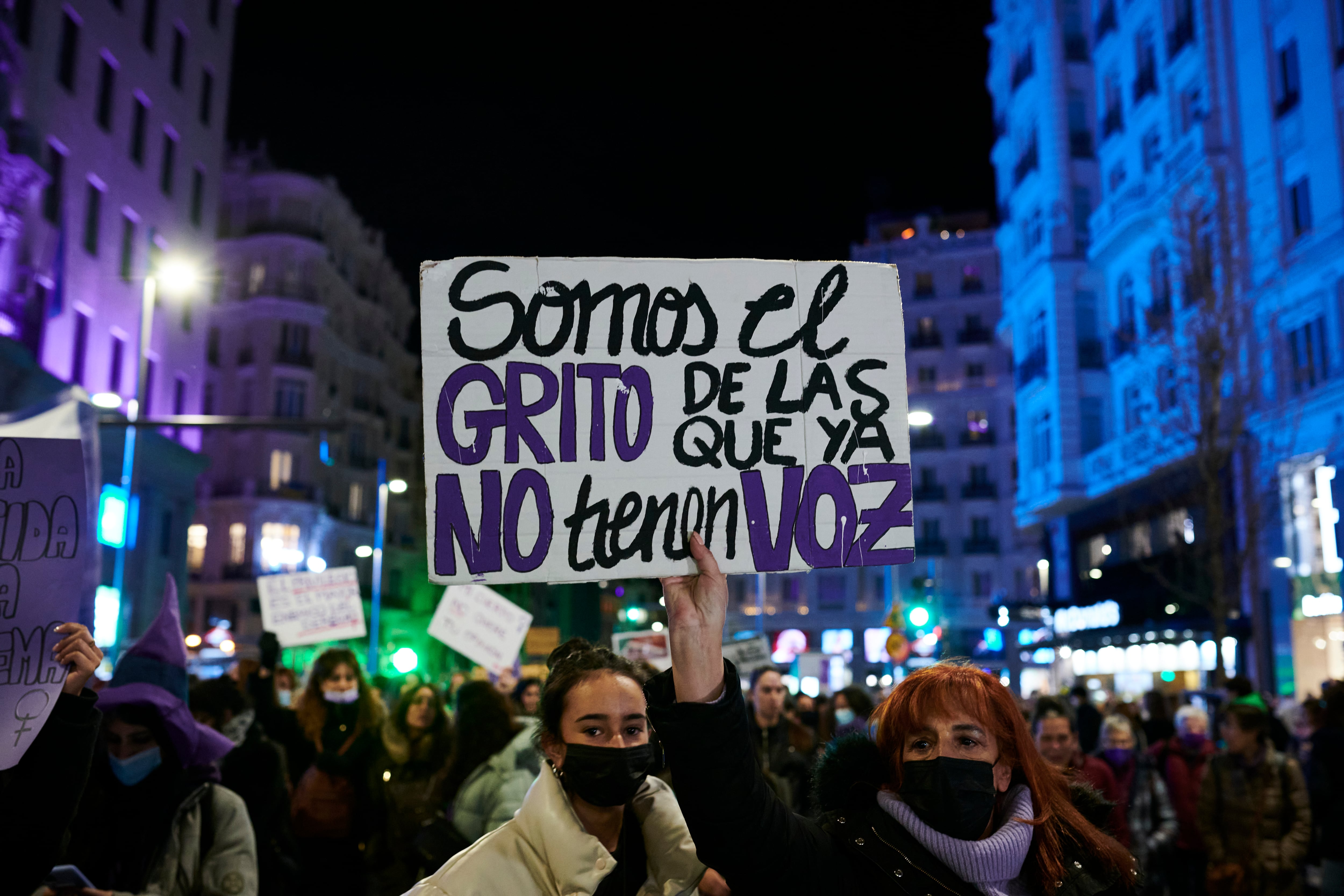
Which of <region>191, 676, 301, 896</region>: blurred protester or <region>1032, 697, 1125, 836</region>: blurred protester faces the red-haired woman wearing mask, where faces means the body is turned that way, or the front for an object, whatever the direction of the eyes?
<region>1032, 697, 1125, 836</region>: blurred protester

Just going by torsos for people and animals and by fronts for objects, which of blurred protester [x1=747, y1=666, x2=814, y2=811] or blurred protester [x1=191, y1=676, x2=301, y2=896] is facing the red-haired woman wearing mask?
blurred protester [x1=747, y1=666, x2=814, y2=811]

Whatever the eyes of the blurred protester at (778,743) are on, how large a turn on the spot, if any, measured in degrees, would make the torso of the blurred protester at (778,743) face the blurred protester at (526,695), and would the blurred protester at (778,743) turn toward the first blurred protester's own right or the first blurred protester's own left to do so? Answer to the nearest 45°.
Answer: approximately 90° to the first blurred protester's own right

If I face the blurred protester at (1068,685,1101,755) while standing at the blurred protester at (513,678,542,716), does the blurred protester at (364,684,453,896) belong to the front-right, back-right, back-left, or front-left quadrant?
back-right

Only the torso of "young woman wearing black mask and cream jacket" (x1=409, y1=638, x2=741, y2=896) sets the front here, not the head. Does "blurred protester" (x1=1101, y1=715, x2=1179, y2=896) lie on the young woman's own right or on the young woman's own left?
on the young woman's own left

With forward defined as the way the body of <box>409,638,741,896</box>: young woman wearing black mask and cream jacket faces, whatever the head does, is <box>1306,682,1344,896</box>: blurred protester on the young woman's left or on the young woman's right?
on the young woman's left
